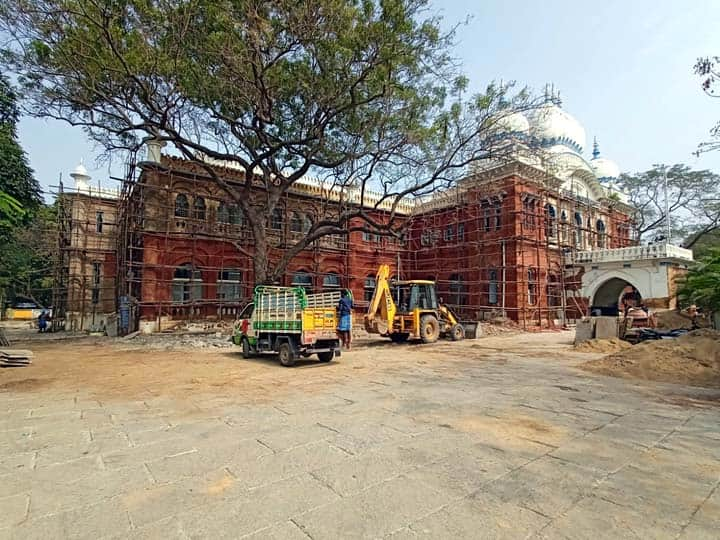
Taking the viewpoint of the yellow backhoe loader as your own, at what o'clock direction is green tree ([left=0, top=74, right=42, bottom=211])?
The green tree is roughly at 7 o'clock from the yellow backhoe loader.

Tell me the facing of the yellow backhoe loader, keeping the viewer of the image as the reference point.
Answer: facing away from the viewer and to the right of the viewer

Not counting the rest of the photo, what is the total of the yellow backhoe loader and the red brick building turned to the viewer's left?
0

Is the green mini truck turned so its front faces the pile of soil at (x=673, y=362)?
no

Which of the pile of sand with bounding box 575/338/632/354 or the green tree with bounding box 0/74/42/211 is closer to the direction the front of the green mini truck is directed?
the green tree

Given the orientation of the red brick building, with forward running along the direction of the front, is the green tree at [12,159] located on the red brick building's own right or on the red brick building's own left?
on the red brick building's own right

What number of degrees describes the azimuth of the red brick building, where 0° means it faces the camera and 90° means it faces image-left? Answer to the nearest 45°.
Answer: approximately 315°

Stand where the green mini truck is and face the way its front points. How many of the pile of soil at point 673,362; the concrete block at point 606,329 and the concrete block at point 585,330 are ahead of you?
0

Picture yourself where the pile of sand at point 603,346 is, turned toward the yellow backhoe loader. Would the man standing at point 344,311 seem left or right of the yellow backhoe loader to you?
left

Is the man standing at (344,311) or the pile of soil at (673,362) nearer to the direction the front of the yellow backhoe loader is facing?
the pile of soil

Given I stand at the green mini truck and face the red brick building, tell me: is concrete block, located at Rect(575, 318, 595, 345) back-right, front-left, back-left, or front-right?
front-right

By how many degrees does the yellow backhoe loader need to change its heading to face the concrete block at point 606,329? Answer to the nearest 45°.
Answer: approximately 45° to its right

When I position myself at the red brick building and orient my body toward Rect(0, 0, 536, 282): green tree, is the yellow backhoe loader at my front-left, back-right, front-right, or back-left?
front-left
